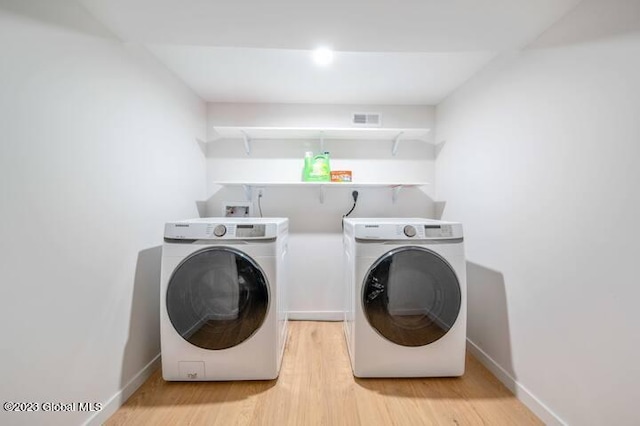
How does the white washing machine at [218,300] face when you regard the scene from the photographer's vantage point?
facing the viewer

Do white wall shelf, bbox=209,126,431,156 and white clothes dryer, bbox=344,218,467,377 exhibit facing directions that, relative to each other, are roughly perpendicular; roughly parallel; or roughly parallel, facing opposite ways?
roughly parallel

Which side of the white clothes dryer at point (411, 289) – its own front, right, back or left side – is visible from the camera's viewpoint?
front

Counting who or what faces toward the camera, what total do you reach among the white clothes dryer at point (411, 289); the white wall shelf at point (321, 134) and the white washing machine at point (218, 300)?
3

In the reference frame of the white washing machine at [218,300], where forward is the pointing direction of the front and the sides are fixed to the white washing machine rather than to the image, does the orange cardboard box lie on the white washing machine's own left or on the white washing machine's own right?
on the white washing machine's own left

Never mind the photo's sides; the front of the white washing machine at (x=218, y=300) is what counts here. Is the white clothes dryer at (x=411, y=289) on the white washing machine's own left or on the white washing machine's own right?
on the white washing machine's own left

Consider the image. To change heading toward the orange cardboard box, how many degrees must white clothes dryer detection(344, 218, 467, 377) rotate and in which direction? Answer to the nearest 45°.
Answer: approximately 135° to its right

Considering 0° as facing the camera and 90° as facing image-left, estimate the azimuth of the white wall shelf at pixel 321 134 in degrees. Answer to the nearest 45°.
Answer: approximately 0°
